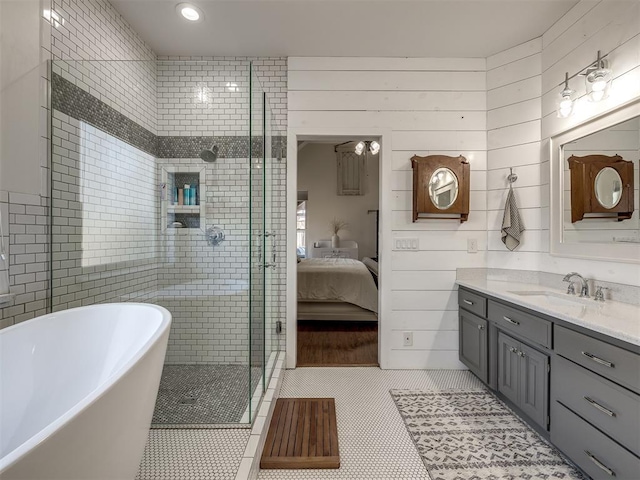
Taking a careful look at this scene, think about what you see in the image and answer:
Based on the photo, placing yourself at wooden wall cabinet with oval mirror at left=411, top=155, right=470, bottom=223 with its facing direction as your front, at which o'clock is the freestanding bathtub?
The freestanding bathtub is roughly at 1 o'clock from the wooden wall cabinet with oval mirror.

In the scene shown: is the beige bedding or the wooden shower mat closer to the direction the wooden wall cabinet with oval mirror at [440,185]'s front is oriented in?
the wooden shower mat

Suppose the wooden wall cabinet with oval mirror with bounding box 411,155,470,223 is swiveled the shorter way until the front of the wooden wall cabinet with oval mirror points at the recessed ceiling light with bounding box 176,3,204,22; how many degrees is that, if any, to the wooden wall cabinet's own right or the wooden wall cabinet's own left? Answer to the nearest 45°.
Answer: approximately 45° to the wooden wall cabinet's own right

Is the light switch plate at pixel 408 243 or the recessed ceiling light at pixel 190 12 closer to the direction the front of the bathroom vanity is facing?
the recessed ceiling light

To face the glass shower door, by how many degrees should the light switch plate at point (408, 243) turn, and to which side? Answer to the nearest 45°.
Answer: approximately 45° to its right

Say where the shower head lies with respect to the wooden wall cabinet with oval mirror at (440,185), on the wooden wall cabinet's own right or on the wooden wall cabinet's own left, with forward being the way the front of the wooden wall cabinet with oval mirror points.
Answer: on the wooden wall cabinet's own right

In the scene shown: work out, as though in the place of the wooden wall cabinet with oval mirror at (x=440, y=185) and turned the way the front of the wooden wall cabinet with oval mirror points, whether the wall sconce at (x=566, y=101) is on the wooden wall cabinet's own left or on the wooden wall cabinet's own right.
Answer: on the wooden wall cabinet's own left

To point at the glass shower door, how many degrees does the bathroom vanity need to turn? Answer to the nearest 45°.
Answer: approximately 45° to its right

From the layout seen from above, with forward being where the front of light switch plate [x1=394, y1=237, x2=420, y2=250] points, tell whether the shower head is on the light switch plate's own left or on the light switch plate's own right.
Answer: on the light switch plate's own right

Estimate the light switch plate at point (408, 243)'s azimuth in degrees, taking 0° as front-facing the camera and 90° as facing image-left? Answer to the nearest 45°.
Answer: approximately 0°
